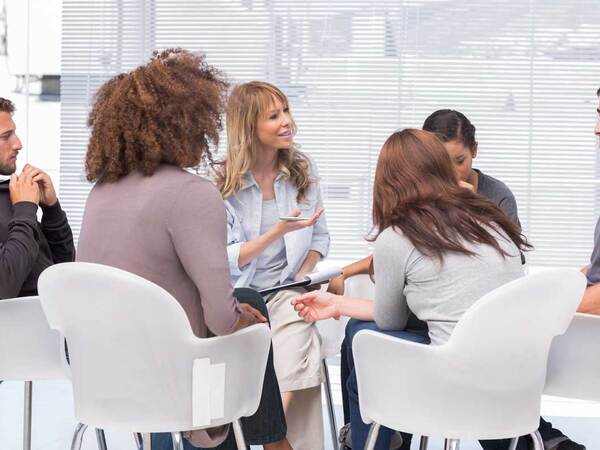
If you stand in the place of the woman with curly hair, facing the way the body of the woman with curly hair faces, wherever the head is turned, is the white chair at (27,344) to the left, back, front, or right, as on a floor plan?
left

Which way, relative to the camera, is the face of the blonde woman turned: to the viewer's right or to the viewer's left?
to the viewer's right

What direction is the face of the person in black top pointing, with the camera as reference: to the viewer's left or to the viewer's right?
to the viewer's right

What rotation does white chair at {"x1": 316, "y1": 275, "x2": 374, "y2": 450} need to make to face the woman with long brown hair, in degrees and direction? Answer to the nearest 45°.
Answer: approximately 45° to its left

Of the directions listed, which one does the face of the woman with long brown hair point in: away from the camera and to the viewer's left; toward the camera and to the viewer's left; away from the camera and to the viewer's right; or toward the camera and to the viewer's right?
away from the camera and to the viewer's left

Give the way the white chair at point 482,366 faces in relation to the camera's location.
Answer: facing away from the viewer and to the left of the viewer

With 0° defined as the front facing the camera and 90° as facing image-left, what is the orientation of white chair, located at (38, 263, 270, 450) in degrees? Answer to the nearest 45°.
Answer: approximately 225°

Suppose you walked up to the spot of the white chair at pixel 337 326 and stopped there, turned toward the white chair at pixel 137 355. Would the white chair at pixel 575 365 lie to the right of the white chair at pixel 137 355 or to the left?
left

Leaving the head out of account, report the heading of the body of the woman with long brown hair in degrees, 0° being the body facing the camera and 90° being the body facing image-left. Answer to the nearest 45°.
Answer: approximately 135°

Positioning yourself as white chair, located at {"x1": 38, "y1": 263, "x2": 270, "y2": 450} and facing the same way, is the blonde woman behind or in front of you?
in front

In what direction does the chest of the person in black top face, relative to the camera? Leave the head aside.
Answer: to the viewer's right

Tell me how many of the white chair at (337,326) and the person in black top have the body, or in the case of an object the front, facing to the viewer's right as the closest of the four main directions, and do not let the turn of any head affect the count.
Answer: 1

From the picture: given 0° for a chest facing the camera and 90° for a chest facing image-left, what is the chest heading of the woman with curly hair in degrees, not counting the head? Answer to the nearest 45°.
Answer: approximately 225°
